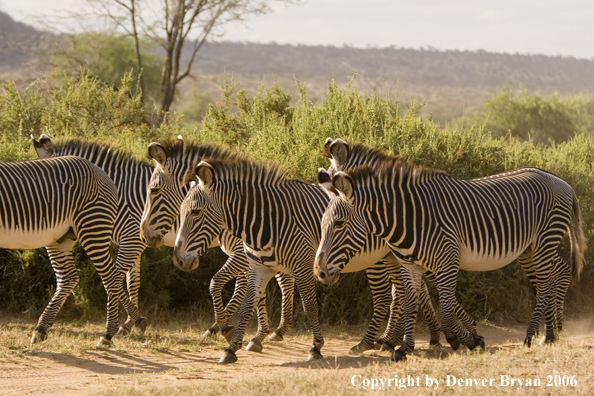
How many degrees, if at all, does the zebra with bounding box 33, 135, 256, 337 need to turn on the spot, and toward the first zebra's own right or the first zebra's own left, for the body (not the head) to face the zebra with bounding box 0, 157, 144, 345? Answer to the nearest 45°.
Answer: approximately 45° to the first zebra's own left

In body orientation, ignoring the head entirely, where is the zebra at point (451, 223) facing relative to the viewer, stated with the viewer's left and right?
facing to the left of the viewer

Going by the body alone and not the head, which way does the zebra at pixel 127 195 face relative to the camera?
to the viewer's left

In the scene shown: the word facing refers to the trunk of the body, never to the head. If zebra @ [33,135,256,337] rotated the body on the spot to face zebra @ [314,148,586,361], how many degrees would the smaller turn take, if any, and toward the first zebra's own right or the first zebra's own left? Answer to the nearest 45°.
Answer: approximately 135° to the first zebra's own left

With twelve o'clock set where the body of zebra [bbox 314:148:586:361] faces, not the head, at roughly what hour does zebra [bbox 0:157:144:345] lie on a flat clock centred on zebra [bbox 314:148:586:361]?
zebra [bbox 0:157:144:345] is roughly at 12 o'clock from zebra [bbox 314:148:586:361].

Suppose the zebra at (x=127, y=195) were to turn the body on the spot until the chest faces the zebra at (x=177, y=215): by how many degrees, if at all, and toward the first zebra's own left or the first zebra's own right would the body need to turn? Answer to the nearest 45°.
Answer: approximately 135° to the first zebra's own left

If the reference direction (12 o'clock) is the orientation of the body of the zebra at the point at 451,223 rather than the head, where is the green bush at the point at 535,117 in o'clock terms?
The green bush is roughly at 3 o'clock from the zebra.
